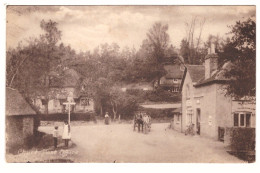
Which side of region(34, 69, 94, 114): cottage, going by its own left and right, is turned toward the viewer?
front

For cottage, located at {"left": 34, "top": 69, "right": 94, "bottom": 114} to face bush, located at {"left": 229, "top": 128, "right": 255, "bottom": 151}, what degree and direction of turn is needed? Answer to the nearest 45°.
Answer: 0° — it already faces it
